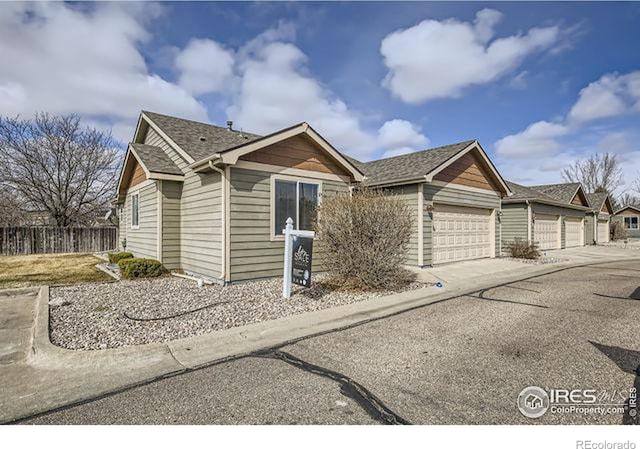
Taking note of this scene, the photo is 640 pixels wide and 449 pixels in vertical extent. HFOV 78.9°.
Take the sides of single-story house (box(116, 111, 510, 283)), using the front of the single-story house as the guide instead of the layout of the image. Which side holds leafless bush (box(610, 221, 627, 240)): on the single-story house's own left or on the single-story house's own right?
on the single-story house's own left

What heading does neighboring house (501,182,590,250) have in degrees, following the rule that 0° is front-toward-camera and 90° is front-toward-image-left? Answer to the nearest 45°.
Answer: approximately 315°

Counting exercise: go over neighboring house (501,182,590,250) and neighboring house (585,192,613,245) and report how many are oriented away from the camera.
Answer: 0

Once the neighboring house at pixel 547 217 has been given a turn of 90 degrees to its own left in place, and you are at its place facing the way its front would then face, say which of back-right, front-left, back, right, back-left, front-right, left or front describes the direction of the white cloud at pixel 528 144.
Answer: front-left

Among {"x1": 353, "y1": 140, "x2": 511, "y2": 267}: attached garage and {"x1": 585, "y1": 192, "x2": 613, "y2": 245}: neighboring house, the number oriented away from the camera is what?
0

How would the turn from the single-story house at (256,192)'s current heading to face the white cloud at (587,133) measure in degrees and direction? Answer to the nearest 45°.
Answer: approximately 90° to its left

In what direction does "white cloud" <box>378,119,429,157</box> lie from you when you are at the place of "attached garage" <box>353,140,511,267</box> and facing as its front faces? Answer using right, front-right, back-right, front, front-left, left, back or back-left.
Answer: back-left

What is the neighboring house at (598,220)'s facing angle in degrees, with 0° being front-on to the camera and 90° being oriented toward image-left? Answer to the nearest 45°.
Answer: approximately 315°

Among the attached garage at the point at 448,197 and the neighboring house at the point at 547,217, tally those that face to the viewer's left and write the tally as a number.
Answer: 0

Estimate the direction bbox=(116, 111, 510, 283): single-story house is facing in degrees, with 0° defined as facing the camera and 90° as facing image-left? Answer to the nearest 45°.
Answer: approximately 315°
